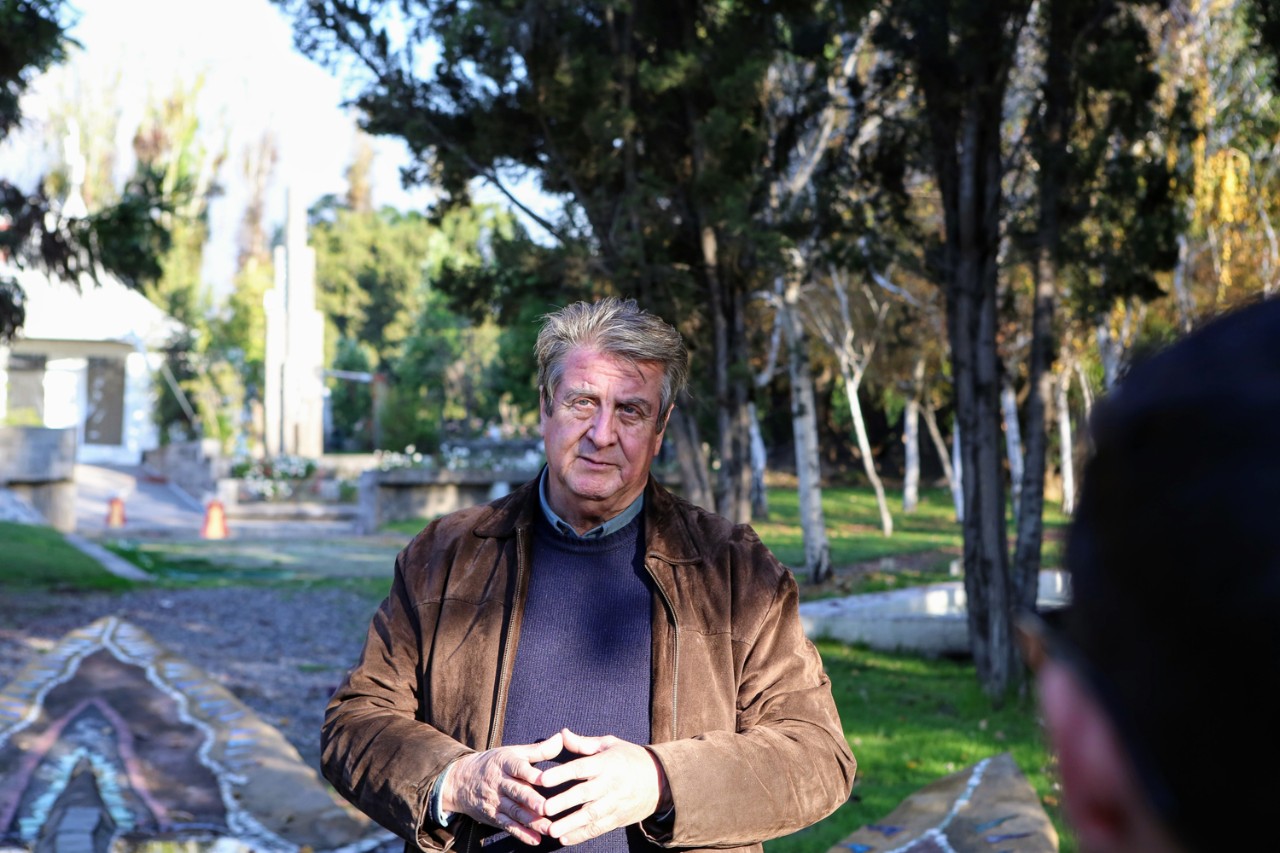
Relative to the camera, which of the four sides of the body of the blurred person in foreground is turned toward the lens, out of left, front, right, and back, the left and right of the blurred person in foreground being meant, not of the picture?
back

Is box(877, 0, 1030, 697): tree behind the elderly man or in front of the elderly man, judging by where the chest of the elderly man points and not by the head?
behind

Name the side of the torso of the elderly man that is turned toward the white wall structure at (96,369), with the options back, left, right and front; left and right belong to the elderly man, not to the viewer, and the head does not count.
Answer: back

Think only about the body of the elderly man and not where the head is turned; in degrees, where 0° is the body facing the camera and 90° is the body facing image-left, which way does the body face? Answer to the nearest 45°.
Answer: approximately 0°

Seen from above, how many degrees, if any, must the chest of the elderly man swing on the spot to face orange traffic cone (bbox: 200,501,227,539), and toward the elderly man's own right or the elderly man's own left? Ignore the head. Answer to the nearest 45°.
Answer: approximately 180°

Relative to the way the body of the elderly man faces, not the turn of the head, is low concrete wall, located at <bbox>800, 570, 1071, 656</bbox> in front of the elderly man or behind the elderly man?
behind

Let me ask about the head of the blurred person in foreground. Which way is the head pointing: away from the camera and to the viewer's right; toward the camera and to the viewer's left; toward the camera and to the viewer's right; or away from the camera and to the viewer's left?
away from the camera and to the viewer's left

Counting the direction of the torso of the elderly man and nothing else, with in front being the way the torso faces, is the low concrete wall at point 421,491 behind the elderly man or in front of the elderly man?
behind
